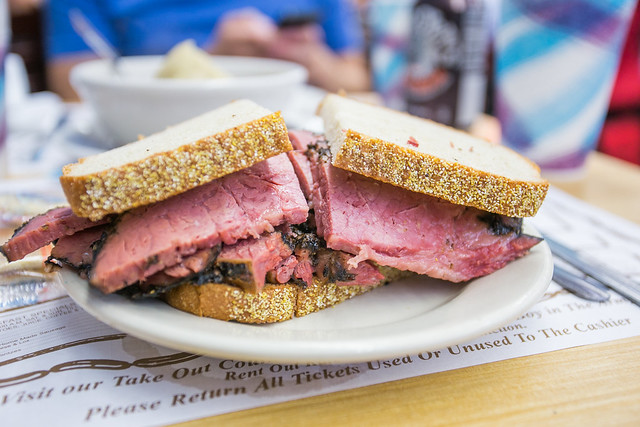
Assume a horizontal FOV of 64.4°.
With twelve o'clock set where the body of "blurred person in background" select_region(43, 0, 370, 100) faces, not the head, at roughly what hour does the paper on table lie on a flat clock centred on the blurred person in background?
The paper on table is roughly at 12 o'clock from the blurred person in background.

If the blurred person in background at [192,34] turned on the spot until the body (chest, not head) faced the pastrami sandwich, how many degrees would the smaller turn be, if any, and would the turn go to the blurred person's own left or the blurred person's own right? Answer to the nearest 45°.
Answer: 0° — they already face it

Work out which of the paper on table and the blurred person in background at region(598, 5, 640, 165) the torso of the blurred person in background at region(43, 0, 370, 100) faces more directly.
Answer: the paper on table

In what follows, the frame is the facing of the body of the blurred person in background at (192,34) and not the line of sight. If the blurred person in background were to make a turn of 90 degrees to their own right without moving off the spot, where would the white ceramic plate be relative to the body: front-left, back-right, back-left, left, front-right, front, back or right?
left

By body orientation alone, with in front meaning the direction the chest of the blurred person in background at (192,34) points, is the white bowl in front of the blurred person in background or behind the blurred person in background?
in front

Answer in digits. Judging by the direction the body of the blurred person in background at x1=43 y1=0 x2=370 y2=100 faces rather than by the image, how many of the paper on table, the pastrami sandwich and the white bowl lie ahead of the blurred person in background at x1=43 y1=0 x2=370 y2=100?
3

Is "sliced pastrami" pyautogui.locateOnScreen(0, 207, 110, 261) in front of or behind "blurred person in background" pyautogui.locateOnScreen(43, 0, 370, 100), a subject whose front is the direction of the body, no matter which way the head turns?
in front
